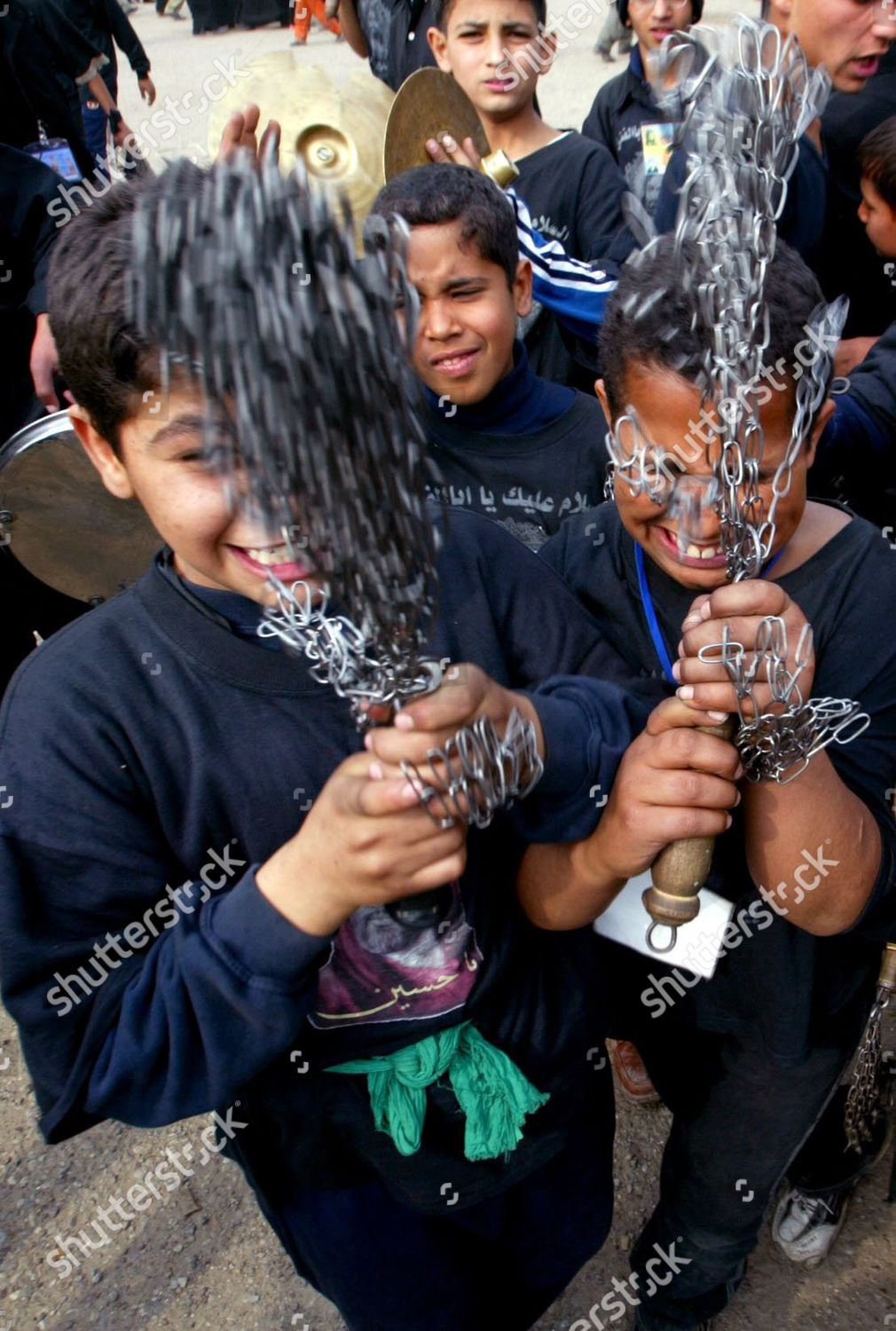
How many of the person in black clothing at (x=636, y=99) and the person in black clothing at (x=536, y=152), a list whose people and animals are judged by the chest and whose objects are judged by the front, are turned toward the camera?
2

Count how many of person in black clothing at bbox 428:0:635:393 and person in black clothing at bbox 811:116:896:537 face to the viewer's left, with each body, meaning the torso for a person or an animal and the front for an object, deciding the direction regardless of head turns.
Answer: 1

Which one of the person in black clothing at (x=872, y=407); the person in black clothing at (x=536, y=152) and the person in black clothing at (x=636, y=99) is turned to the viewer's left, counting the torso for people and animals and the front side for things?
the person in black clothing at (x=872, y=407)

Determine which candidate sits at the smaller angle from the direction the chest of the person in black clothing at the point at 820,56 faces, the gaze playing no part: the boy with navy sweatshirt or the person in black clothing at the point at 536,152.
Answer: the boy with navy sweatshirt

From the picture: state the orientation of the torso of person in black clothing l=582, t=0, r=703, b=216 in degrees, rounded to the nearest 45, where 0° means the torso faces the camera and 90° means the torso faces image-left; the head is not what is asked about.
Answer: approximately 0°

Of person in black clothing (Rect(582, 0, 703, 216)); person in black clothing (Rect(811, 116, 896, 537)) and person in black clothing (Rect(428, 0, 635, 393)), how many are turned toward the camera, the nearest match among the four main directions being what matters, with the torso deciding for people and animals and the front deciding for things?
2

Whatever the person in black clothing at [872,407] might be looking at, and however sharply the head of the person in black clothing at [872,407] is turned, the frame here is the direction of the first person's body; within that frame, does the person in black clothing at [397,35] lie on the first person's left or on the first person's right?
on the first person's right

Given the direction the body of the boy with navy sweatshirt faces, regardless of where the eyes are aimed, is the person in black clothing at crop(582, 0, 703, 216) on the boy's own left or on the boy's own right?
on the boy's own left
